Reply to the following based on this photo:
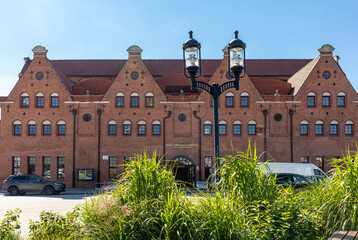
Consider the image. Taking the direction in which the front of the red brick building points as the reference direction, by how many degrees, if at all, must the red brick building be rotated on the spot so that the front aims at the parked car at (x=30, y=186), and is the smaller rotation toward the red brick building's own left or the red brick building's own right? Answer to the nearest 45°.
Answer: approximately 45° to the red brick building's own right

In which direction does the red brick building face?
toward the camera
